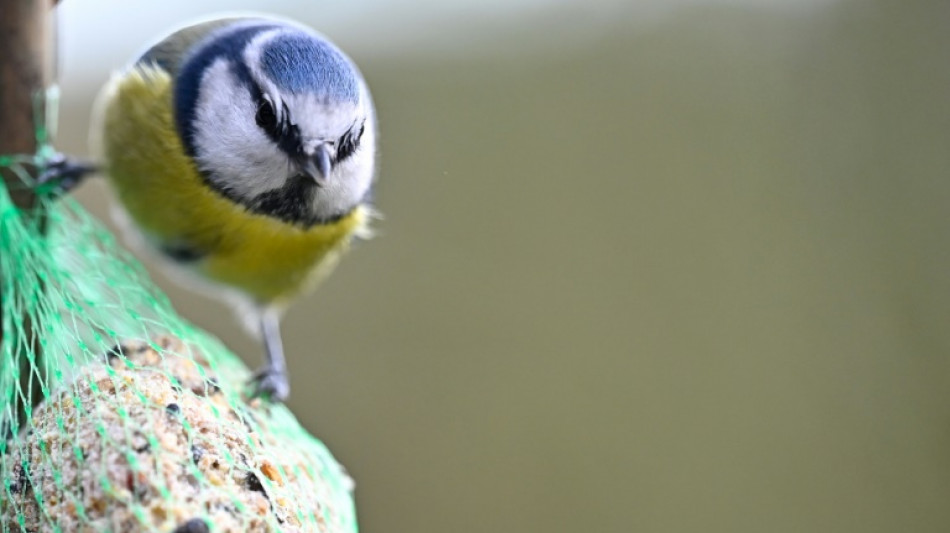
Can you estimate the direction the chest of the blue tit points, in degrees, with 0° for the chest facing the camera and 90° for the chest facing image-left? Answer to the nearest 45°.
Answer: approximately 315°
